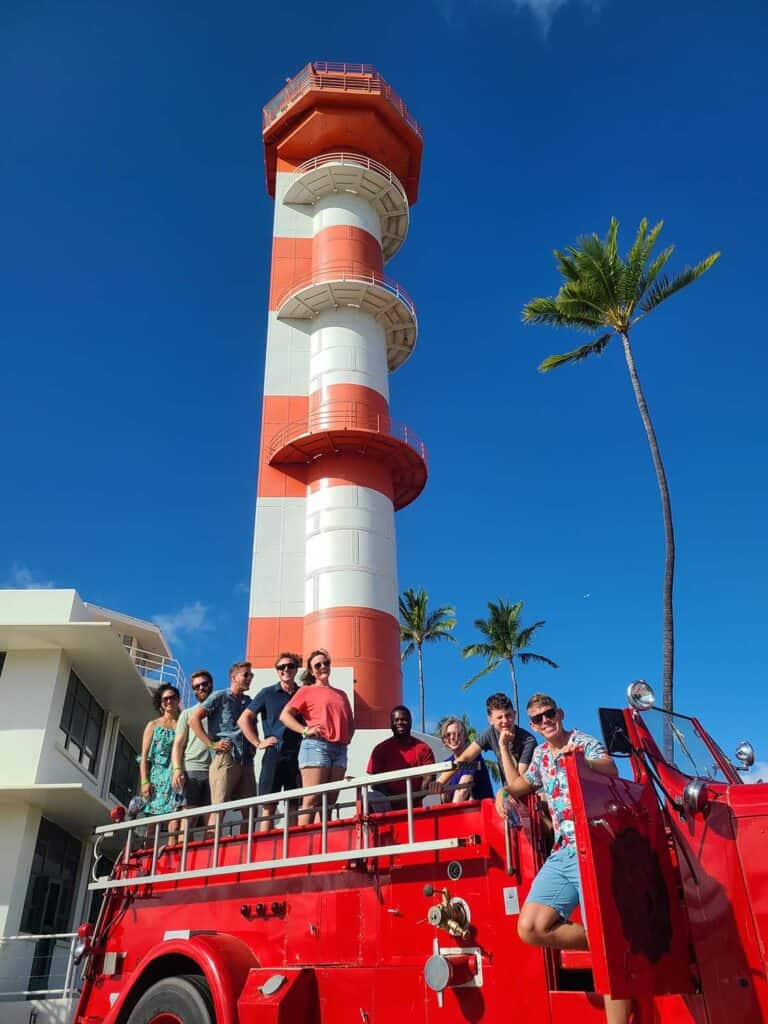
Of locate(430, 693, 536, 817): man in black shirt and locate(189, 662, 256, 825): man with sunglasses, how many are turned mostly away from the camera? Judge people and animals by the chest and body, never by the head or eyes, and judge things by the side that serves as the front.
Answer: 0

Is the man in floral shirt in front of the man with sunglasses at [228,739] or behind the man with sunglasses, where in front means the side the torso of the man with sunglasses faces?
in front

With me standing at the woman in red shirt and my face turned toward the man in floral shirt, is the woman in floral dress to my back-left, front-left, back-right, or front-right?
back-right

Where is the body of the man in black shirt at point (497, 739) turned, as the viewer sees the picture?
toward the camera

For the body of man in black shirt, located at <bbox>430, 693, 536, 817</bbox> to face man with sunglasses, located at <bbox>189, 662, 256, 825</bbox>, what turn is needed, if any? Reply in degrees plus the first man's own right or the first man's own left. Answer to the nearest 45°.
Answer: approximately 135° to the first man's own right

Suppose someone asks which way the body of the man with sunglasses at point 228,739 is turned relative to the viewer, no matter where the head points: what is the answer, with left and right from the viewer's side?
facing the viewer and to the right of the viewer

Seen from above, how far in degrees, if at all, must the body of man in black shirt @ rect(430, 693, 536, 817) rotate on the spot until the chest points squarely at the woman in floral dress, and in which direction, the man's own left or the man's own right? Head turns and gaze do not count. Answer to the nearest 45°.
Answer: approximately 135° to the man's own right
